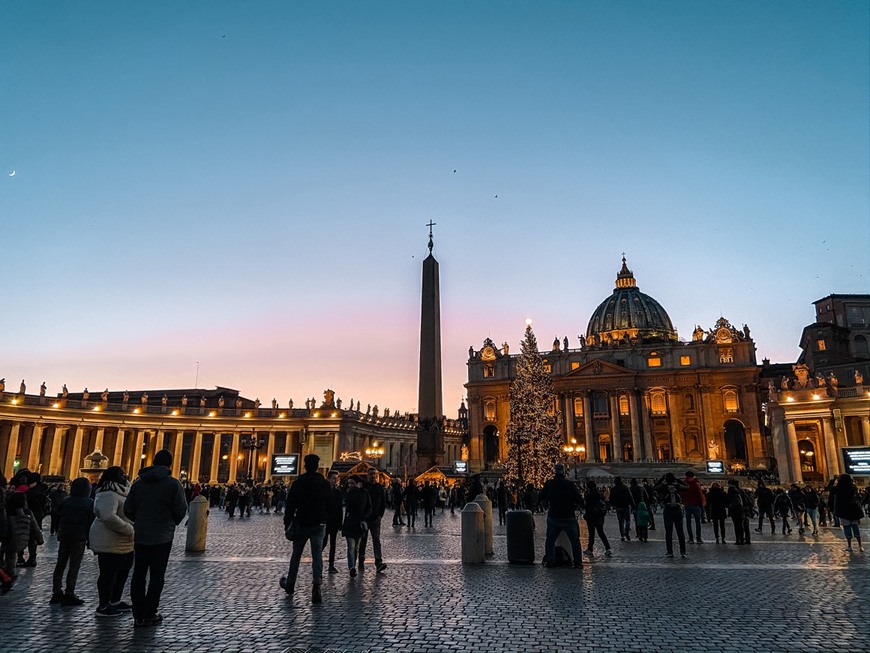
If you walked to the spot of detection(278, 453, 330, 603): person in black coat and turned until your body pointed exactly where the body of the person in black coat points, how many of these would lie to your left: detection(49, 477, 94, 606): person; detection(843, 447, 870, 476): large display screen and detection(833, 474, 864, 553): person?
1

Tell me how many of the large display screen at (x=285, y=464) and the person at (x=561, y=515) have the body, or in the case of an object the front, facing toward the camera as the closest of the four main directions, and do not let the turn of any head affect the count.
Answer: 1

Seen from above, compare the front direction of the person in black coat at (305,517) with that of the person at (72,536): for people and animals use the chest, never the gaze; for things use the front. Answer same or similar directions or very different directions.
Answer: same or similar directions

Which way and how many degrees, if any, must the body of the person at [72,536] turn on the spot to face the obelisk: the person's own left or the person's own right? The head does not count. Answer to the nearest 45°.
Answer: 0° — they already face it

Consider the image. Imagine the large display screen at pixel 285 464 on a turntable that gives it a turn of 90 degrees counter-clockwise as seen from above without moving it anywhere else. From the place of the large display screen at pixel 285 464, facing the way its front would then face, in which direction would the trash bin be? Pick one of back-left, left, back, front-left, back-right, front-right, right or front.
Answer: right

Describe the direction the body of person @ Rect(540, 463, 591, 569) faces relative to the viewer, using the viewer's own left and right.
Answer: facing away from the viewer

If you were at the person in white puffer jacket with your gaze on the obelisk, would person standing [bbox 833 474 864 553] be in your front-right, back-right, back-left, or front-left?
front-right

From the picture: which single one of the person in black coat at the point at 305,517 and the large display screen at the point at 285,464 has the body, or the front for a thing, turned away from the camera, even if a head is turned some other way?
the person in black coat

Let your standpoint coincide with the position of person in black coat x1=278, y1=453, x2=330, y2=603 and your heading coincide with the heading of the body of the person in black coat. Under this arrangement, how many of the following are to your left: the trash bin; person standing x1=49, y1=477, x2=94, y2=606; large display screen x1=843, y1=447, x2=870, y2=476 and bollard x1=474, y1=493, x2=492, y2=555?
1

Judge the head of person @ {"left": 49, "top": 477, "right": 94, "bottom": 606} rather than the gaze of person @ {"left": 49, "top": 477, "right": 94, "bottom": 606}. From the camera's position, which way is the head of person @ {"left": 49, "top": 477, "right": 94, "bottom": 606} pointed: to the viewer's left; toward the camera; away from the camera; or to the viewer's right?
away from the camera

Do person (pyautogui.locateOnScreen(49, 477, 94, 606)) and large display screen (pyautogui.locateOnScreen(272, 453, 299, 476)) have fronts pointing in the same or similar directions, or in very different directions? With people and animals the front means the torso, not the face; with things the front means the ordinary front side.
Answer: very different directions

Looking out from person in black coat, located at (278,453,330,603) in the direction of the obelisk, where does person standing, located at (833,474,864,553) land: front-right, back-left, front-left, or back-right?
front-right

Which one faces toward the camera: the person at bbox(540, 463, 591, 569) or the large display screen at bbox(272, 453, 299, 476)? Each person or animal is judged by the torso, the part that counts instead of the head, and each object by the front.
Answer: the large display screen

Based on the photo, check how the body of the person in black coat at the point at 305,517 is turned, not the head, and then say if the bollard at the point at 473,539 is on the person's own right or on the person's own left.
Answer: on the person's own right

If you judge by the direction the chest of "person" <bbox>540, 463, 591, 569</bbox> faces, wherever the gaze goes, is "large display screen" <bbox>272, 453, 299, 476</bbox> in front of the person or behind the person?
in front

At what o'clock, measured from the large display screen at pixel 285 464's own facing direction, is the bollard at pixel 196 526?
The bollard is roughly at 12 o'clock from the large display screen.

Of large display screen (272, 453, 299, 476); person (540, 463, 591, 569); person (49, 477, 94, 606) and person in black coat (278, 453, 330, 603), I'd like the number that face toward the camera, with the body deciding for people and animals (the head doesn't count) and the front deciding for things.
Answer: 1

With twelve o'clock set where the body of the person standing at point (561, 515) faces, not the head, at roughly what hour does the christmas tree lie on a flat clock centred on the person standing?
The christmas tree is roughly at 12 o'clock from the person standing.

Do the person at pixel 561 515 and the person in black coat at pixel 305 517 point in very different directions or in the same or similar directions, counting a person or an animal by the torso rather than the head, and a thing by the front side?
same or similar directions

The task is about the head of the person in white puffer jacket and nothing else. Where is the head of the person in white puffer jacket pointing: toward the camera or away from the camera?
away from the camera

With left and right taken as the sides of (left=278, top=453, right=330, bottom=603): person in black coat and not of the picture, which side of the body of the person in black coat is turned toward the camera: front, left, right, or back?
back

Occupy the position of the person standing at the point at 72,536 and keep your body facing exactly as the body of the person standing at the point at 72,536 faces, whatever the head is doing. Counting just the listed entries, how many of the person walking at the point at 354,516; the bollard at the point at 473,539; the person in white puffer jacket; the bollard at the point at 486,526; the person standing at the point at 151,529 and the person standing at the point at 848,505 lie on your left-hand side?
0
